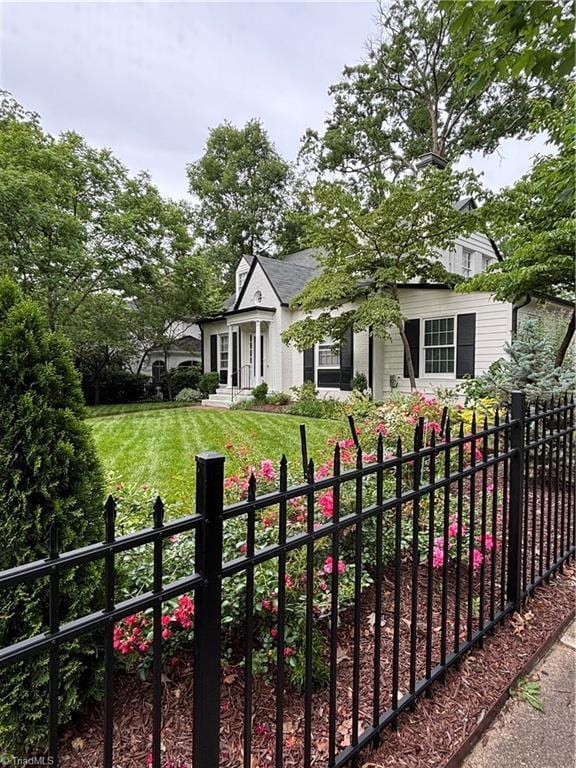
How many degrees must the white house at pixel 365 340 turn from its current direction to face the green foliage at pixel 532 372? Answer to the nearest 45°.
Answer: approximately 45° to its left

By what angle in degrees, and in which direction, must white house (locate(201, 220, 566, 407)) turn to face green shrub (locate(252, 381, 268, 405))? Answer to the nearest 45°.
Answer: approximately 45° to its right

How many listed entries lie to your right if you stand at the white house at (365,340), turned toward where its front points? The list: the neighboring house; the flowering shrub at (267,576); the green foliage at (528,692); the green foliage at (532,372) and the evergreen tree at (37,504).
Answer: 1

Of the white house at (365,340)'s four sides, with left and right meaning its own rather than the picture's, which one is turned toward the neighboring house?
right

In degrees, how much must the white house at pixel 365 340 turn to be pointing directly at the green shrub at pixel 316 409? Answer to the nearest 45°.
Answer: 0° — it already faces it

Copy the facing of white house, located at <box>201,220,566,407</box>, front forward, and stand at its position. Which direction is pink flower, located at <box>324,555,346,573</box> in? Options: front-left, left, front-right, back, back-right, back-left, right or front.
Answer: front-left

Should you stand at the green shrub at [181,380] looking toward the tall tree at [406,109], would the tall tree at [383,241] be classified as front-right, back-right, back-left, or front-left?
front-right

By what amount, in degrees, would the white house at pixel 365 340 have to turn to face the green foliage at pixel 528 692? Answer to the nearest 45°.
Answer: approximately 45° to its left

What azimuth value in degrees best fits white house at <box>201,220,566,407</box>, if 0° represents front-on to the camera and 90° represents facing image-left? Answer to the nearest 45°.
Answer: approximately 45°
